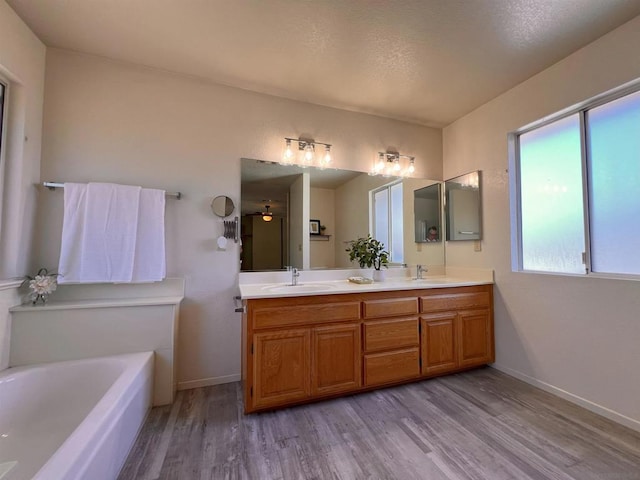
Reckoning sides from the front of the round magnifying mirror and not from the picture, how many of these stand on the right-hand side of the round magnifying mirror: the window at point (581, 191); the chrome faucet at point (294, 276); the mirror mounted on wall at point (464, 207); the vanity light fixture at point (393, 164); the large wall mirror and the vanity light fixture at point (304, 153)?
0

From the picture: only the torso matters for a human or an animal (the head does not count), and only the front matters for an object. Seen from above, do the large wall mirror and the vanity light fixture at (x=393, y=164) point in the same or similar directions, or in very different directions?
same or similar directions

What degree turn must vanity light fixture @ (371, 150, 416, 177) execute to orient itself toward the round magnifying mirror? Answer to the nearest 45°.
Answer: approximately 90° to its right

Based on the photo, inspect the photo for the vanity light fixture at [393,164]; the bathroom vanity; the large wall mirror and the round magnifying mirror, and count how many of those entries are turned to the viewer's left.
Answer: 0

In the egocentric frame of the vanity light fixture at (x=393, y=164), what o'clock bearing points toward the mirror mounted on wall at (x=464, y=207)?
The mirror mounted on wall is roughly at 10 o'clock from the vanity light fixture.

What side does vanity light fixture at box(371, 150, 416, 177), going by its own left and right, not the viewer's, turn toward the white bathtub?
right

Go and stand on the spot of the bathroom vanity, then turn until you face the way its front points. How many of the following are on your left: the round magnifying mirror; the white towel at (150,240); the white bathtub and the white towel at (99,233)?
0

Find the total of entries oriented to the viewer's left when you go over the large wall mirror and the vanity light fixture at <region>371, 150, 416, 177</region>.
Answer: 0

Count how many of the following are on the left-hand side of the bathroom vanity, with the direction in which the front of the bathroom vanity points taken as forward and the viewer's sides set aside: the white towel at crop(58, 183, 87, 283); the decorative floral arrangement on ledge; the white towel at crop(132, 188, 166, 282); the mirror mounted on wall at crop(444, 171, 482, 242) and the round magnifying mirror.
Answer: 1

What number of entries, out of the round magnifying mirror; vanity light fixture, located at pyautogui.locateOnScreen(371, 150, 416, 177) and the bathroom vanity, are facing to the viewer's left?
0

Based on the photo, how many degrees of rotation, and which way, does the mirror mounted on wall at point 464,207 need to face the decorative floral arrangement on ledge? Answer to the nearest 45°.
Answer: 0° — it already faces it

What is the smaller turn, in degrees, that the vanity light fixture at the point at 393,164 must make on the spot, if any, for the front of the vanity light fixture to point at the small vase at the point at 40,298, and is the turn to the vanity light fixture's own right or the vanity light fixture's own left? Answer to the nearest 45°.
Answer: approximately 90° to the vanity light fixture's own right

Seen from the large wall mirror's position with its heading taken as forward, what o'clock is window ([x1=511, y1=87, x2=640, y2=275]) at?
The window is roughly at 11 o'clock from the large wall mirror.

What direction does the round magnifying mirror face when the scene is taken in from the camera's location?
facing the viewer

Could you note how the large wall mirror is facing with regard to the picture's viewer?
facing the viewer and to the right of the viewer

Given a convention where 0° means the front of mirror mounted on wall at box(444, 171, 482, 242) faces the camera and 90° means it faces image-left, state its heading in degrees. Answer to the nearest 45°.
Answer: approximately 45°

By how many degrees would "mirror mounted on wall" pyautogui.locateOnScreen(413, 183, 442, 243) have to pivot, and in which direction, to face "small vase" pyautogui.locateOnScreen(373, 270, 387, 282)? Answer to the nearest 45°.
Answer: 0° — it already faces it
